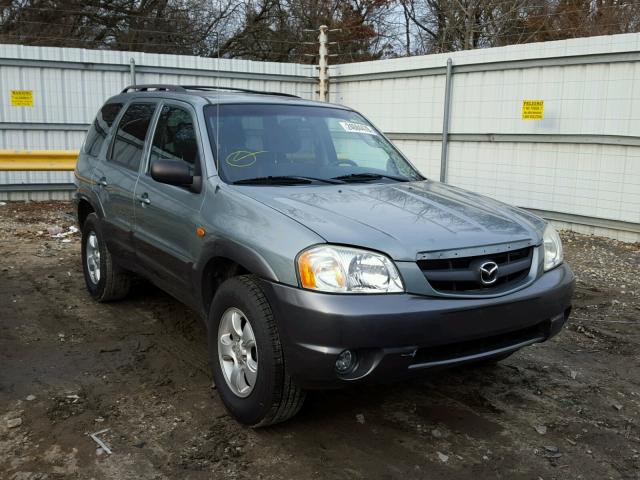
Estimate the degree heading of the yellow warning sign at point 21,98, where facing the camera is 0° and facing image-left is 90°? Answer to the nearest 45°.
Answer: approximately 0°

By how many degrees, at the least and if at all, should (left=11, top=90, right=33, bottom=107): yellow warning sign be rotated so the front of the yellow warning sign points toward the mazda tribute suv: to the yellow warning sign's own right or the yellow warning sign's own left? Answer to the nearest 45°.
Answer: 0° — it already faces it

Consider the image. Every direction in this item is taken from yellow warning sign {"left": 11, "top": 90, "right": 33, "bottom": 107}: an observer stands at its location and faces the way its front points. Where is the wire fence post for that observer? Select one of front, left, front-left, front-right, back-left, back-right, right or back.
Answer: left

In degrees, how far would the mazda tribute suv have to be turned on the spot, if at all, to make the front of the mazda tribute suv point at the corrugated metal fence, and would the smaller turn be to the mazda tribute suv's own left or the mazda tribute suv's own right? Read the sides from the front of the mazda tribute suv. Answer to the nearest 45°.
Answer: approximately 135° to the mazda tribute suv's own left

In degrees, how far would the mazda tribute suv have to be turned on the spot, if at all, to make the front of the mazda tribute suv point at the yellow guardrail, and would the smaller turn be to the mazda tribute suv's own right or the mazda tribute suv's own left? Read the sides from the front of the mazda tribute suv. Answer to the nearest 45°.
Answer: approximately 180°

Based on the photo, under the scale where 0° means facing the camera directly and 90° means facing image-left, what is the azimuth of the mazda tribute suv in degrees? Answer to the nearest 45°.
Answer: approximately 315°

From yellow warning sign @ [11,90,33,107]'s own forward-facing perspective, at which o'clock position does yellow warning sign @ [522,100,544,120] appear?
yellow warning sign @ [522,100,544,120] is roughly at 10 o'clock from yellow warning sign @ [11,90,33,107].

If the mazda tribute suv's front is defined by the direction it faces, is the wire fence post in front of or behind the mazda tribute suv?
behind
